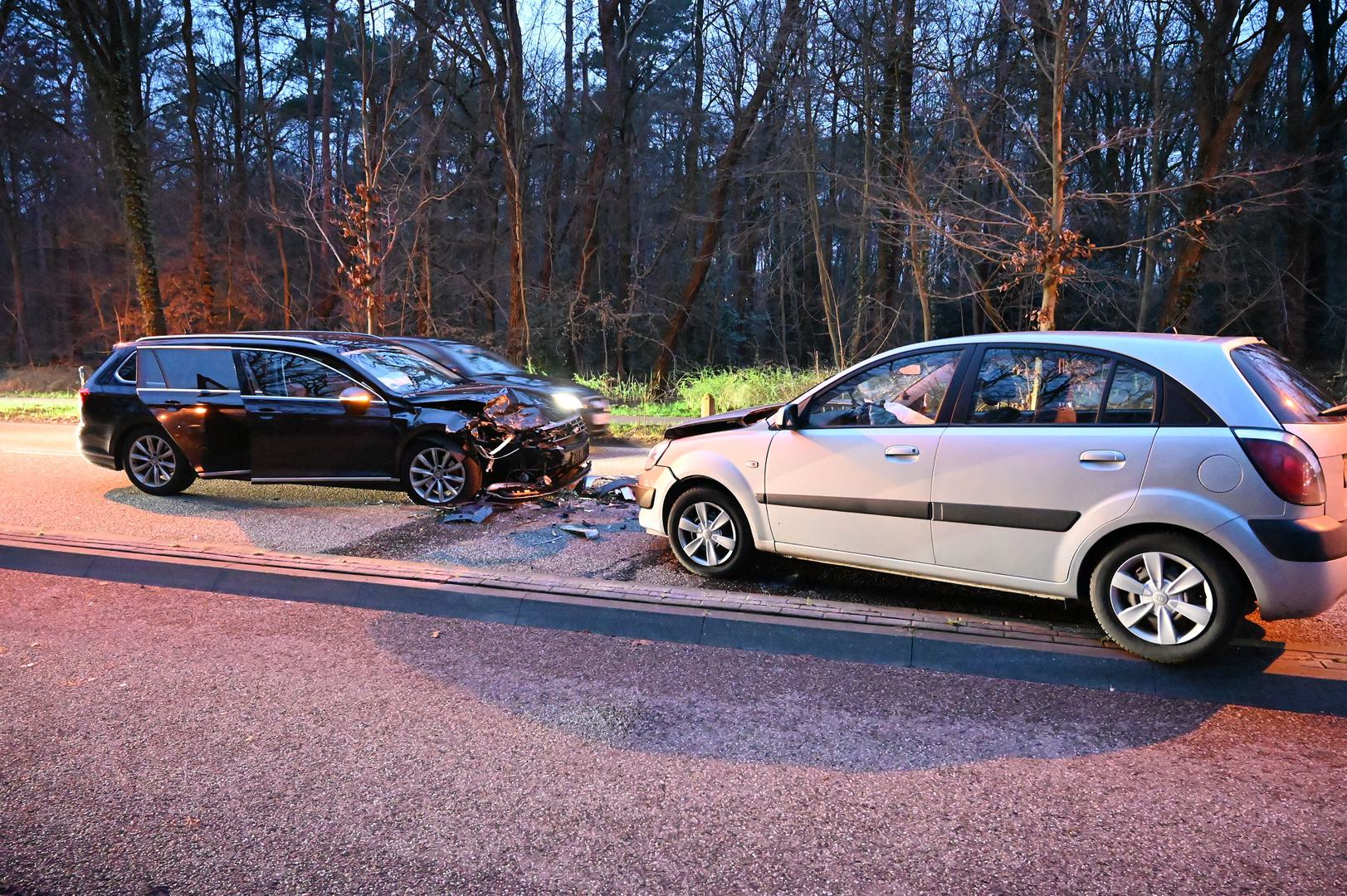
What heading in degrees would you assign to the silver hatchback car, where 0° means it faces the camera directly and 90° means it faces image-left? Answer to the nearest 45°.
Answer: approximately 135°

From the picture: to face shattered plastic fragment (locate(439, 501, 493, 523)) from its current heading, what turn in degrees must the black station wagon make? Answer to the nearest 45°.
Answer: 0° — it already faces it

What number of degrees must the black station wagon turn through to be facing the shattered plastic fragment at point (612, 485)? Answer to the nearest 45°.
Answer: approximately 45° to its left
